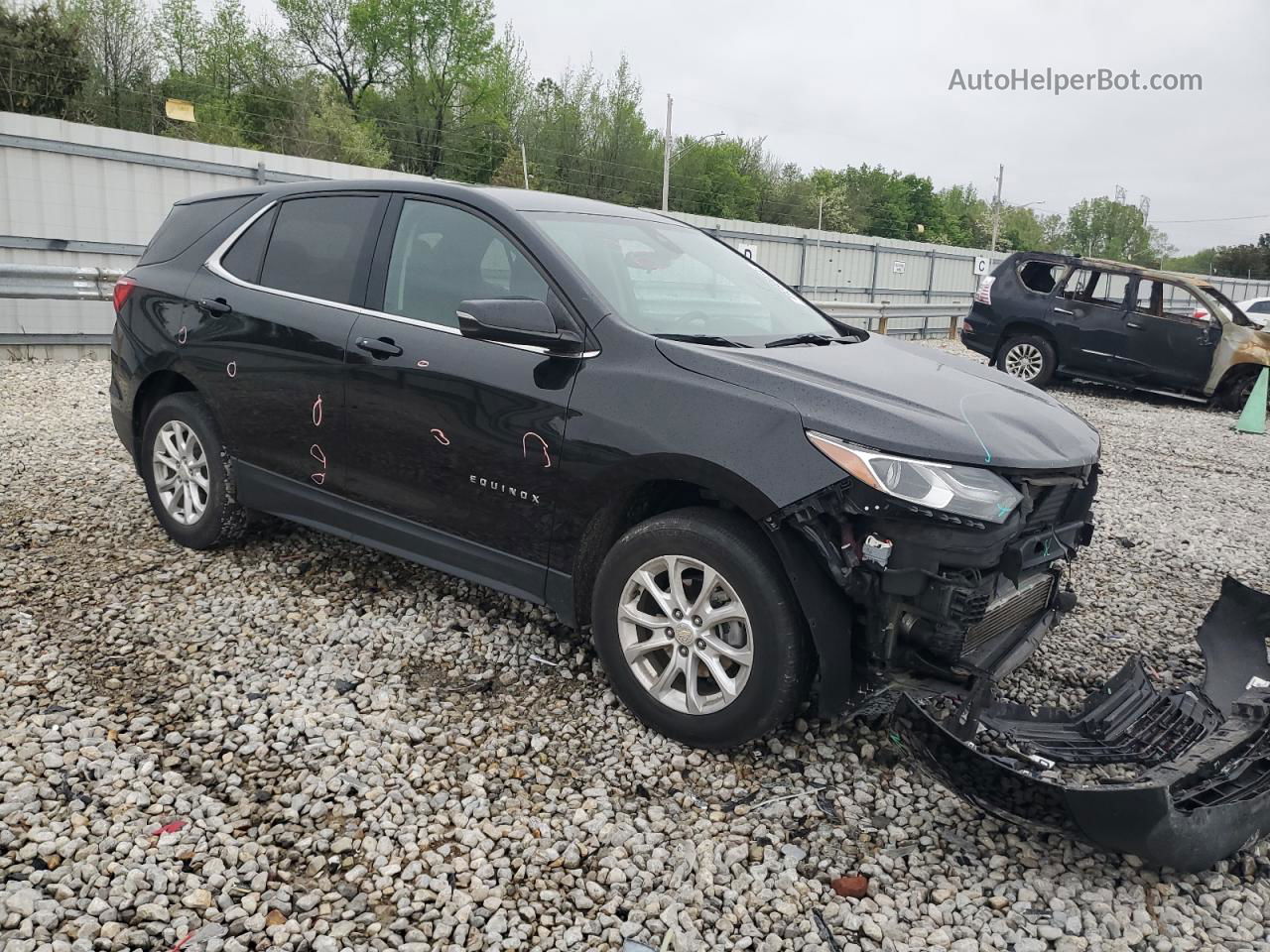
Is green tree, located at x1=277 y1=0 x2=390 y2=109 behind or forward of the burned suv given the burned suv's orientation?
behind

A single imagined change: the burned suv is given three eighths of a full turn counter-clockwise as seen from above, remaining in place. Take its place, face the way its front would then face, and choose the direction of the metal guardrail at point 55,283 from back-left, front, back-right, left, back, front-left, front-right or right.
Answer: left

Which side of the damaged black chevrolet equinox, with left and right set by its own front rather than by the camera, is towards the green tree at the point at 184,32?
back

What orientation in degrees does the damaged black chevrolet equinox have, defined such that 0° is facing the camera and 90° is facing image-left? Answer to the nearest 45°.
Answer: approximately 315°

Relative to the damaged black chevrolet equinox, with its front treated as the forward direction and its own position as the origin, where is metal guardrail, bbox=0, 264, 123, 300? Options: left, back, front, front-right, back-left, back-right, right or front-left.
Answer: back

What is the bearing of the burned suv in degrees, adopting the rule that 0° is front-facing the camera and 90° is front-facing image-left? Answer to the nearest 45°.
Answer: approximately 270°

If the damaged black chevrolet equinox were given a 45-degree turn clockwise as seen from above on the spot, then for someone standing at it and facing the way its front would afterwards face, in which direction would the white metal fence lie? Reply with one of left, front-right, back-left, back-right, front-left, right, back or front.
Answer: back-right

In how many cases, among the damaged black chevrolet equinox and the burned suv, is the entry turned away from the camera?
0

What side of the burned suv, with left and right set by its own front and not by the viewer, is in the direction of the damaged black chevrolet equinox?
right

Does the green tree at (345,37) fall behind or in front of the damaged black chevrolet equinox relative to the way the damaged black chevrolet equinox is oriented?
behind

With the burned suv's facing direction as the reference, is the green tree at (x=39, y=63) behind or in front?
behind
